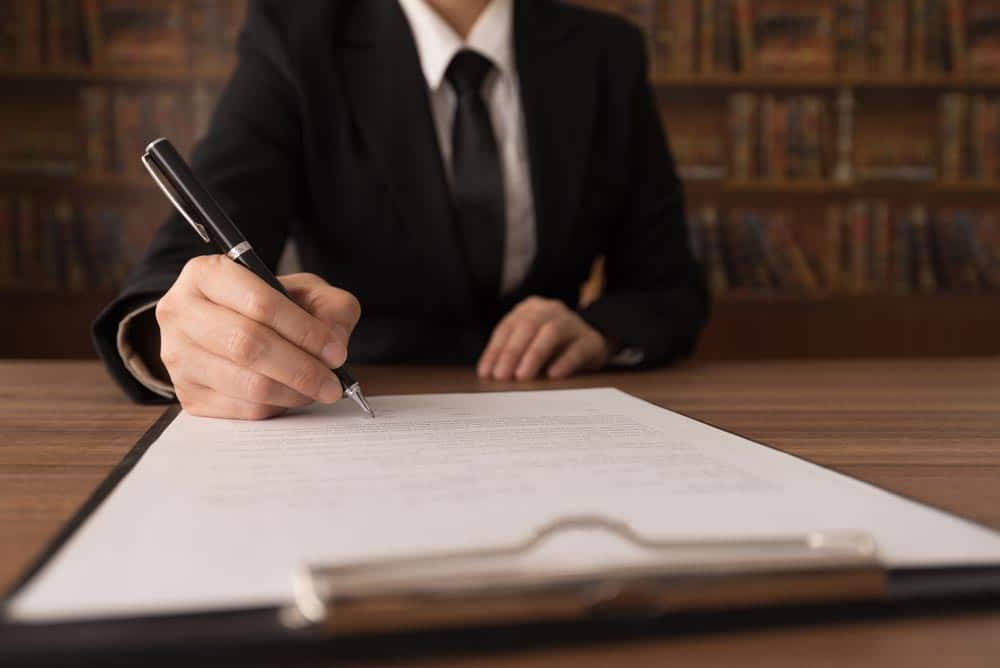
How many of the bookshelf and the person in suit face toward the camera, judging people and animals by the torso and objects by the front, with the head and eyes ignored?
2

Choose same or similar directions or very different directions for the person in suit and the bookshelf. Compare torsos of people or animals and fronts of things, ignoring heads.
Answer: same or similar directions

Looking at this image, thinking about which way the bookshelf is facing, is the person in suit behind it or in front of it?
in front

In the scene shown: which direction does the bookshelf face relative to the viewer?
toward the camera

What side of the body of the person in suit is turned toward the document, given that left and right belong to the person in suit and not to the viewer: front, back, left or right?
front

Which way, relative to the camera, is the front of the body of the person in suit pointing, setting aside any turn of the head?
toward the camera

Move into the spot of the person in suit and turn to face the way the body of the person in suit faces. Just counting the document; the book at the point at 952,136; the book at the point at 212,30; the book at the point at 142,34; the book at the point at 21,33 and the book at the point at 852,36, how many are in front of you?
1

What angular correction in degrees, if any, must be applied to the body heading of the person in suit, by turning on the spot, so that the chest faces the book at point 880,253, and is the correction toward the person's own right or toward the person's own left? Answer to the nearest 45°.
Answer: approximately 135° to the person's own left

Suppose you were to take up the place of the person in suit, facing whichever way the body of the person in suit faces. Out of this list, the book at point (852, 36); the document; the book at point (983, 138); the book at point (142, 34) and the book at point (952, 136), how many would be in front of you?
1

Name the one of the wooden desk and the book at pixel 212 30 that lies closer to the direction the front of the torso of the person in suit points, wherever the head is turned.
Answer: the wooden desk
